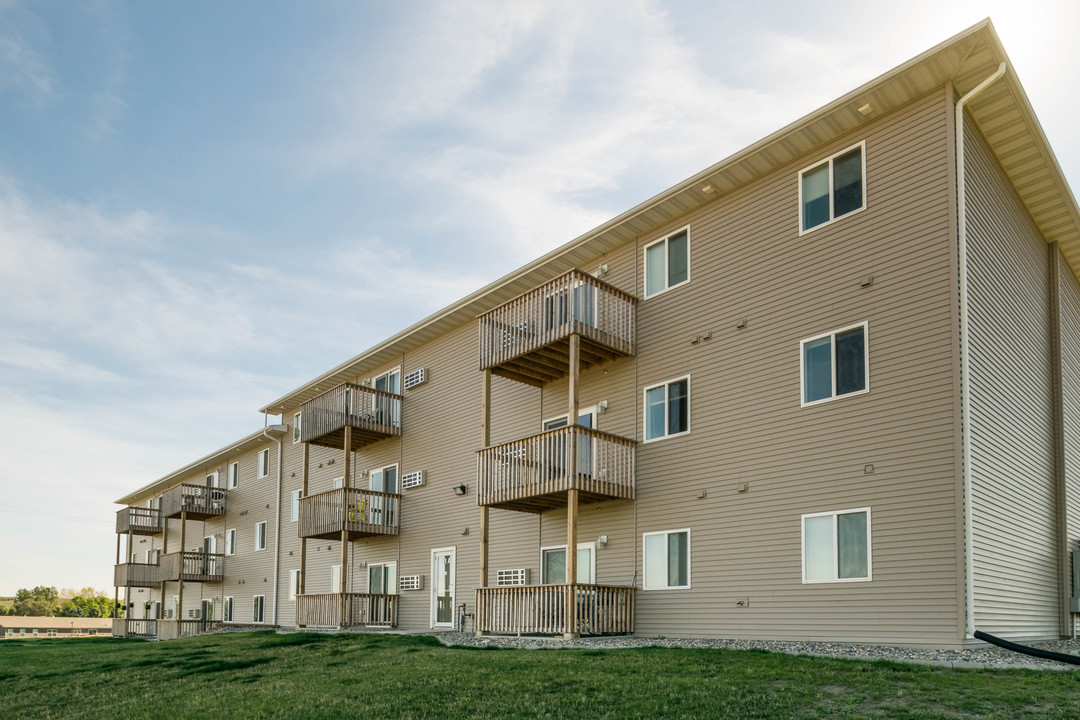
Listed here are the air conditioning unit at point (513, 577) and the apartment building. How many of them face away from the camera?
0

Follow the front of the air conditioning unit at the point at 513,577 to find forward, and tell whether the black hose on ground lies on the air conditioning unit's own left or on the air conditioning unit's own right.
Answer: on the air conditioning unit's own left

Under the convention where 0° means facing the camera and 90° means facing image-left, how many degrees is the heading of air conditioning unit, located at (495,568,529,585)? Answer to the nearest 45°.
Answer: approximately 45°

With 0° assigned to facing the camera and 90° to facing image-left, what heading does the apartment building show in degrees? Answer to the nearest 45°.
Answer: approximately 45°
